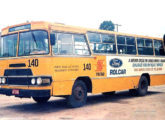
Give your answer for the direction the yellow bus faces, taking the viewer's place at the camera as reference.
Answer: facing the viewer and to the left of the viewer
